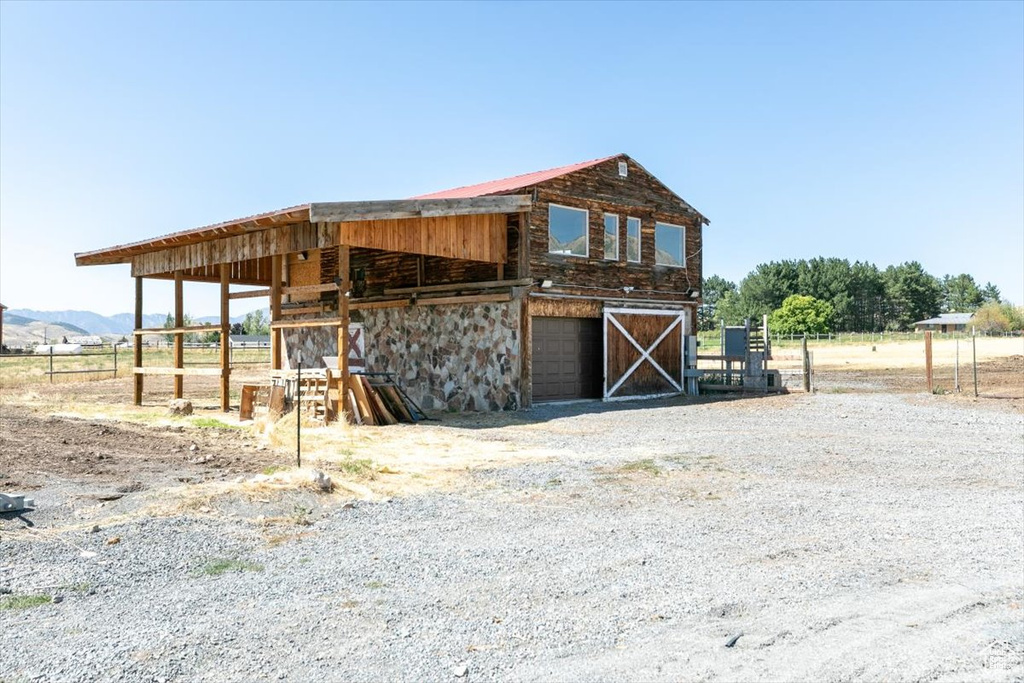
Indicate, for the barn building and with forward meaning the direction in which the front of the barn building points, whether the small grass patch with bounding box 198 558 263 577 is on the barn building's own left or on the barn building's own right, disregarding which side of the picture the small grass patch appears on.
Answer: on the barn building's own right

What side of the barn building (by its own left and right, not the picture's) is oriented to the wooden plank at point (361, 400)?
right

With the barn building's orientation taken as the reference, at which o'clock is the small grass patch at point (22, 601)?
The small grass patch is roughly at 2 o'clock from the barn building.

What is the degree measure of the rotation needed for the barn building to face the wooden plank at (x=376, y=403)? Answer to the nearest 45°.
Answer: approximately 90° to its right

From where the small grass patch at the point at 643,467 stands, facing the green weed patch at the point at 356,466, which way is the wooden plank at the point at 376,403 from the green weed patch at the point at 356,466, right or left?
right

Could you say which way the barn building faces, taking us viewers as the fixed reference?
facing the viewer and to the right of the viewer

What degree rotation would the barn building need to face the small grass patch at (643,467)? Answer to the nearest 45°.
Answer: approximately 45° to its right

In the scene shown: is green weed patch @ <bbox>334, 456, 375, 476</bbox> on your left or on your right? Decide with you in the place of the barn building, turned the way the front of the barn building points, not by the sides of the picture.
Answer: on your right

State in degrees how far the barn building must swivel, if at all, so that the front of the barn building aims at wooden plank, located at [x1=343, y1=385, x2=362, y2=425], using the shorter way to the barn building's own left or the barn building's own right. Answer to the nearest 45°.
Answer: approximately 90° to the barn building's own right
